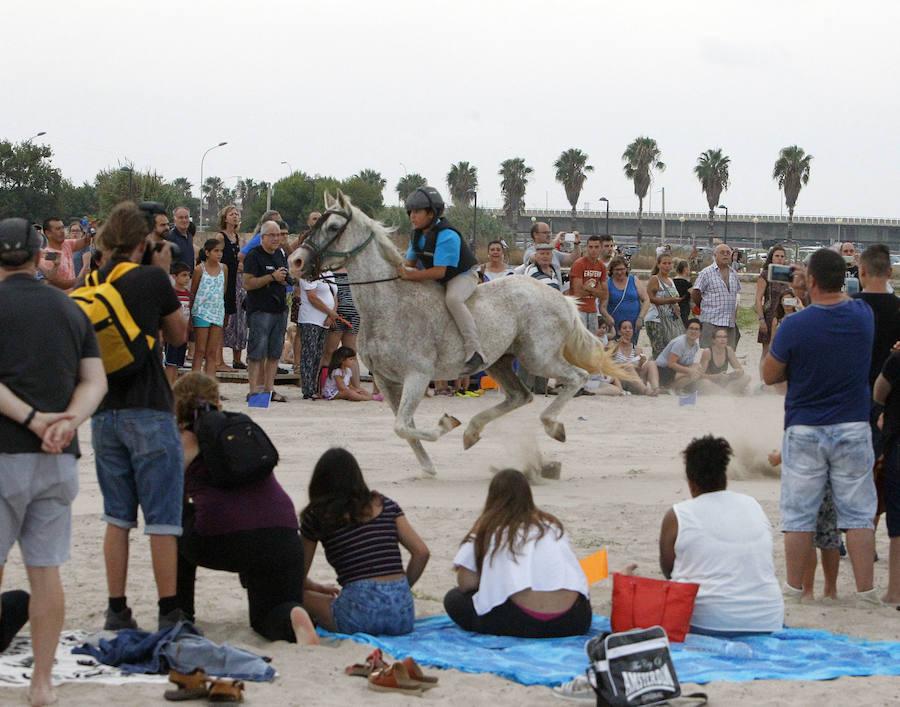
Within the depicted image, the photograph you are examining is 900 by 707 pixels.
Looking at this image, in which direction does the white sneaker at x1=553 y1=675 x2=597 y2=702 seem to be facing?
to the viewer's left

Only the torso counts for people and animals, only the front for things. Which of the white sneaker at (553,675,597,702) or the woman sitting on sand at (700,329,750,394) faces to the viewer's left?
the white sneaker

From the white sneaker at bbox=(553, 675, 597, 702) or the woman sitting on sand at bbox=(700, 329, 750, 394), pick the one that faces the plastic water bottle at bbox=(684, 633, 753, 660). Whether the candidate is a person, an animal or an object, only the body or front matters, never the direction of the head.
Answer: the woman sitting on sand

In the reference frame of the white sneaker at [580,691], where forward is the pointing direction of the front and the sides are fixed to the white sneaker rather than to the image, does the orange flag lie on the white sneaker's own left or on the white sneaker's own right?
on the white sneaker's own right

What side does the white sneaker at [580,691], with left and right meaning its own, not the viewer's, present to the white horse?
right

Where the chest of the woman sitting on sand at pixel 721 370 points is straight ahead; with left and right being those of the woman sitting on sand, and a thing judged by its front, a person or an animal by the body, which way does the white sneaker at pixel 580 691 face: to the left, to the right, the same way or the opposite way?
to the right

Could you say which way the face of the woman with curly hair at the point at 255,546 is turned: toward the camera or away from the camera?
away from the camera

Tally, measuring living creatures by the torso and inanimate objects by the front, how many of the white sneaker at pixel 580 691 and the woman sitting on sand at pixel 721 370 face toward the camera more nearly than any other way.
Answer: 1

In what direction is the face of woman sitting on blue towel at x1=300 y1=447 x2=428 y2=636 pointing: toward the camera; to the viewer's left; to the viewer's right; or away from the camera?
away from the camera

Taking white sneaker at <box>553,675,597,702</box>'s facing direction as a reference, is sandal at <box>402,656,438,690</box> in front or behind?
in front

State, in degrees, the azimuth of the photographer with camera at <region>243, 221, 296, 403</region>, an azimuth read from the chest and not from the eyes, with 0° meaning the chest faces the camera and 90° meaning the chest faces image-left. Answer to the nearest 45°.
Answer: approximately 315°

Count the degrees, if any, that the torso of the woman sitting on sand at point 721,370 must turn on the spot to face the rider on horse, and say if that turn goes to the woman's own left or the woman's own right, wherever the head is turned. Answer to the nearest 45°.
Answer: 0° — they already face them

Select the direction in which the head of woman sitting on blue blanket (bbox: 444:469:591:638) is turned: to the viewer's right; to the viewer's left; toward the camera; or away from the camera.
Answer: away from the camera

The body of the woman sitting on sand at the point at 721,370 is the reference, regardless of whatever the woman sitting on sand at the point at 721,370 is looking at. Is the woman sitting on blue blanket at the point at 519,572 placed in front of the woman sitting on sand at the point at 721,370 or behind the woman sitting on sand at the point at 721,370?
in front
